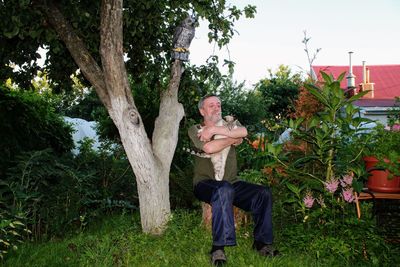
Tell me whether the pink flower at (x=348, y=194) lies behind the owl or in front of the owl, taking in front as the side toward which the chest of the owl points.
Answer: in front

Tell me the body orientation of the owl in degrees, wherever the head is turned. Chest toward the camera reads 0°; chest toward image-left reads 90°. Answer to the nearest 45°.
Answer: approximately 315°

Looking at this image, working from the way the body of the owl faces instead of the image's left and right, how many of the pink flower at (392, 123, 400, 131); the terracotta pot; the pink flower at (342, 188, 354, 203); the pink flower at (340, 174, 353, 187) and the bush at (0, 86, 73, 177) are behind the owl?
1

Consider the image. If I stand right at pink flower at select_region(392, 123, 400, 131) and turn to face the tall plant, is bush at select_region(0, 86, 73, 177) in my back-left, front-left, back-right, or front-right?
front-right

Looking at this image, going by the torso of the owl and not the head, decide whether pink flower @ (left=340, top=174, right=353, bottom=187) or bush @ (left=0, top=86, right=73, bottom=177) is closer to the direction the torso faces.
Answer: the pink flower

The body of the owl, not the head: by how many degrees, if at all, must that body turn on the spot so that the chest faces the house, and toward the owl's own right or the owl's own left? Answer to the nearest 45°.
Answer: approximately 90° to the owl's own left

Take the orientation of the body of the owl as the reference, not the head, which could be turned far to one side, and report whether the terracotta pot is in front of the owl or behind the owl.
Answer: in front

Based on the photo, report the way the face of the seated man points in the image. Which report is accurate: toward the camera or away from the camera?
toward the camera
